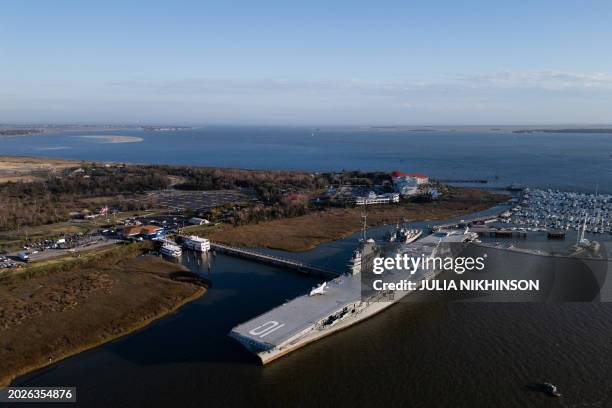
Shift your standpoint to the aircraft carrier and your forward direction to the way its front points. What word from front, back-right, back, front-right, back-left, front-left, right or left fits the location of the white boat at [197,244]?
right

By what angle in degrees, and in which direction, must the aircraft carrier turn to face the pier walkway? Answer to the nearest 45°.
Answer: approximately 135° to its right

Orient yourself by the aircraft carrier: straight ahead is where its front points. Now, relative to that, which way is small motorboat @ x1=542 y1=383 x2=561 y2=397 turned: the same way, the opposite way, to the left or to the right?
to the left

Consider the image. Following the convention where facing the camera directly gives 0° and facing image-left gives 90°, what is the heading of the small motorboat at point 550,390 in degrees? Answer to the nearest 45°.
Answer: approximately 315°
